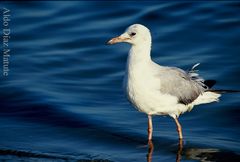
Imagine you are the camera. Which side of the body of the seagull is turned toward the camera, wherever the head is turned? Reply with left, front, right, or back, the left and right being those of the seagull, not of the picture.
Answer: left
